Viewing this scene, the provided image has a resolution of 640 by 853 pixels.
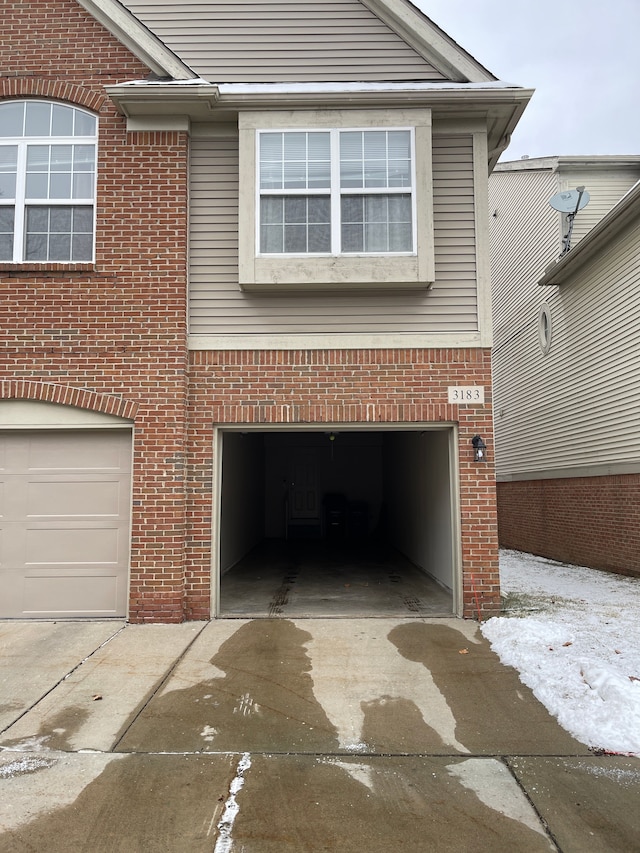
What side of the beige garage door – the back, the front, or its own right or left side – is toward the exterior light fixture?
left

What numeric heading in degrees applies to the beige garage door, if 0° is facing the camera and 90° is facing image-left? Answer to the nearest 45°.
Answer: approximately 0°

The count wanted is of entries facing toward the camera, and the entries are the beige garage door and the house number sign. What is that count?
2

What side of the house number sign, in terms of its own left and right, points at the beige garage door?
right

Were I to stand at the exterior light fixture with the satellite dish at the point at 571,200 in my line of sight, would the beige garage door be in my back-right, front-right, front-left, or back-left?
back-left

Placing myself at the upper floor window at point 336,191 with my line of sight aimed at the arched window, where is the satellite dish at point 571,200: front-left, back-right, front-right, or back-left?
back-right

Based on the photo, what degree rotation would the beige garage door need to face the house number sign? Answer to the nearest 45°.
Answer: approximately 90° to its left

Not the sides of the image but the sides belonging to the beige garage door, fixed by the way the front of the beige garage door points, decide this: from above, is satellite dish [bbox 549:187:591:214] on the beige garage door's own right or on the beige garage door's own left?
on the beige garage door's own left
